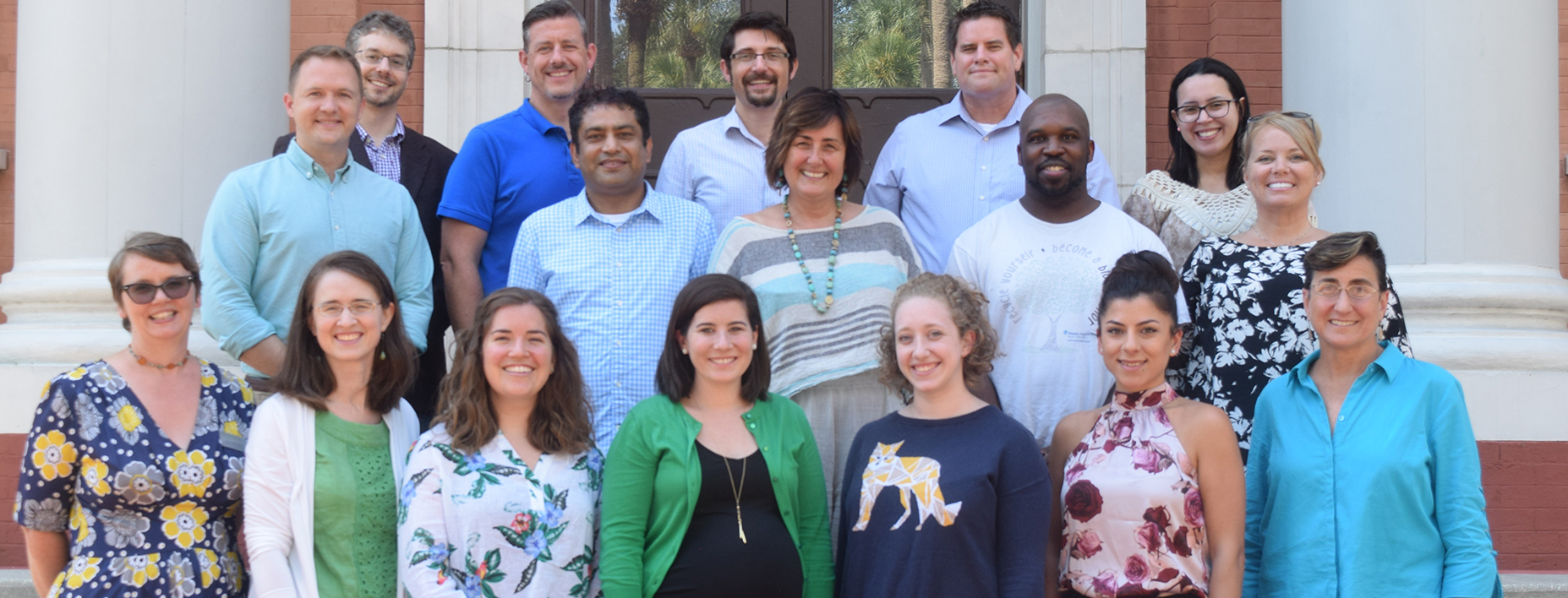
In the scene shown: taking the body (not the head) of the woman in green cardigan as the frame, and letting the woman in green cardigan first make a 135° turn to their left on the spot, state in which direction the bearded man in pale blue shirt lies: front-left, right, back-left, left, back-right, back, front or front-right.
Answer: front-left

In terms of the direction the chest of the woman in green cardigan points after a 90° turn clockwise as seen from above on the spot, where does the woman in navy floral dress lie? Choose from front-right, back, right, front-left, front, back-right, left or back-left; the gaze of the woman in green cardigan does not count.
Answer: front

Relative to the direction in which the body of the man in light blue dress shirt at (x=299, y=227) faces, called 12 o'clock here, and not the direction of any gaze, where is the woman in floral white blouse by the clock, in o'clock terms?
The woman in floral white blouse is roughly at 11 o'clock from the man in light blue dress shirt.

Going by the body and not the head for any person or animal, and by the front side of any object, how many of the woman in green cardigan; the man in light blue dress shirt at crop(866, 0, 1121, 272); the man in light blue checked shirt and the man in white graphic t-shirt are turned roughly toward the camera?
4

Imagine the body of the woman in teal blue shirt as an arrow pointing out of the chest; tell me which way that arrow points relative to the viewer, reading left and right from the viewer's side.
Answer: facing the viewer and to the left of the viewer

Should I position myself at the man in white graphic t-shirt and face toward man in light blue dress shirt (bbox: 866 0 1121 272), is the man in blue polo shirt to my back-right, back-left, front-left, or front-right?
front-left

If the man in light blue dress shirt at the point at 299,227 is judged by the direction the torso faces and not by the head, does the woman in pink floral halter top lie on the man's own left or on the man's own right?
on the man's own left

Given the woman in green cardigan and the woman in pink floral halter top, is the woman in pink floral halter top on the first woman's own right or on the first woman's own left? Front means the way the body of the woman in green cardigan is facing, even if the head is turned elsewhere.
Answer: on the first woman's own left

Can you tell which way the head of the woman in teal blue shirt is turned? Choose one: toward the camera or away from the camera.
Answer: toward the camera

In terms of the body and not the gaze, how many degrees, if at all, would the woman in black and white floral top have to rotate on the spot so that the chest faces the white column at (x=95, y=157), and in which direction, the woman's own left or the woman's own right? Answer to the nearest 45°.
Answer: approximately 90° to the woman's own right

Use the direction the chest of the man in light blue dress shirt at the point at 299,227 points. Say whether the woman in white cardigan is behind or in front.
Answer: in front

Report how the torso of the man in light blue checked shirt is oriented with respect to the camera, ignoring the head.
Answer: toward the camera

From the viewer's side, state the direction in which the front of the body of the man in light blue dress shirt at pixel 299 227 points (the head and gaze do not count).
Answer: toward the camera

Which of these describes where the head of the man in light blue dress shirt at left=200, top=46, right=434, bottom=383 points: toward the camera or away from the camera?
toward the camera

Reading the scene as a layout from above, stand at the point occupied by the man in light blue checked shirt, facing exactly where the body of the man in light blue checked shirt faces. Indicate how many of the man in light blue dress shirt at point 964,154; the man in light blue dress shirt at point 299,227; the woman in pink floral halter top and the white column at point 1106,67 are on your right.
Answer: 1

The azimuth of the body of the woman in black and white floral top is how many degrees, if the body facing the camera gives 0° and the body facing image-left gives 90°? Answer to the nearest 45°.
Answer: approximately 0°
